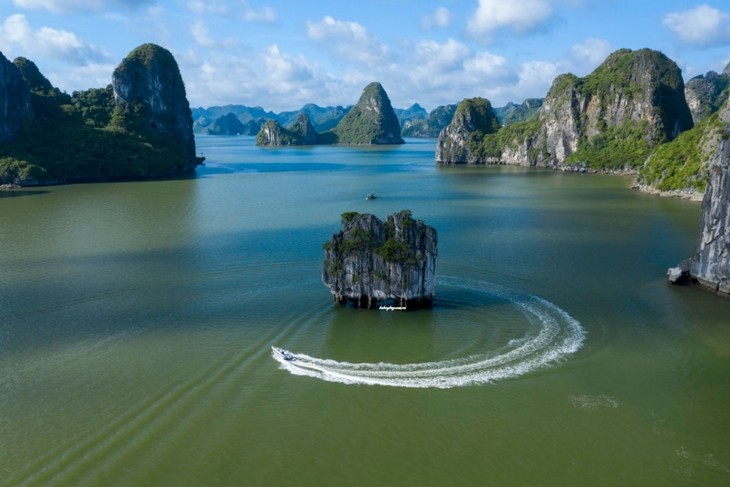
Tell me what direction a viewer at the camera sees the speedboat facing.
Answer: facing away from the viewer and to the left of the viewer

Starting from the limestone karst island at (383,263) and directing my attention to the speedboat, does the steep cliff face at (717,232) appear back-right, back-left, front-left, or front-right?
back-left

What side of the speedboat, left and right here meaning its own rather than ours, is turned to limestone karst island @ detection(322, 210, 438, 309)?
right

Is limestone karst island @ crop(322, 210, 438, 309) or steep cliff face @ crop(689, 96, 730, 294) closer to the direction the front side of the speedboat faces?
the limestone karst island

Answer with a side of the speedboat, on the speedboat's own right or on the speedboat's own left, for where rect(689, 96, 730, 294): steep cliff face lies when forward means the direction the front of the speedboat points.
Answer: on the speedboat's own right
